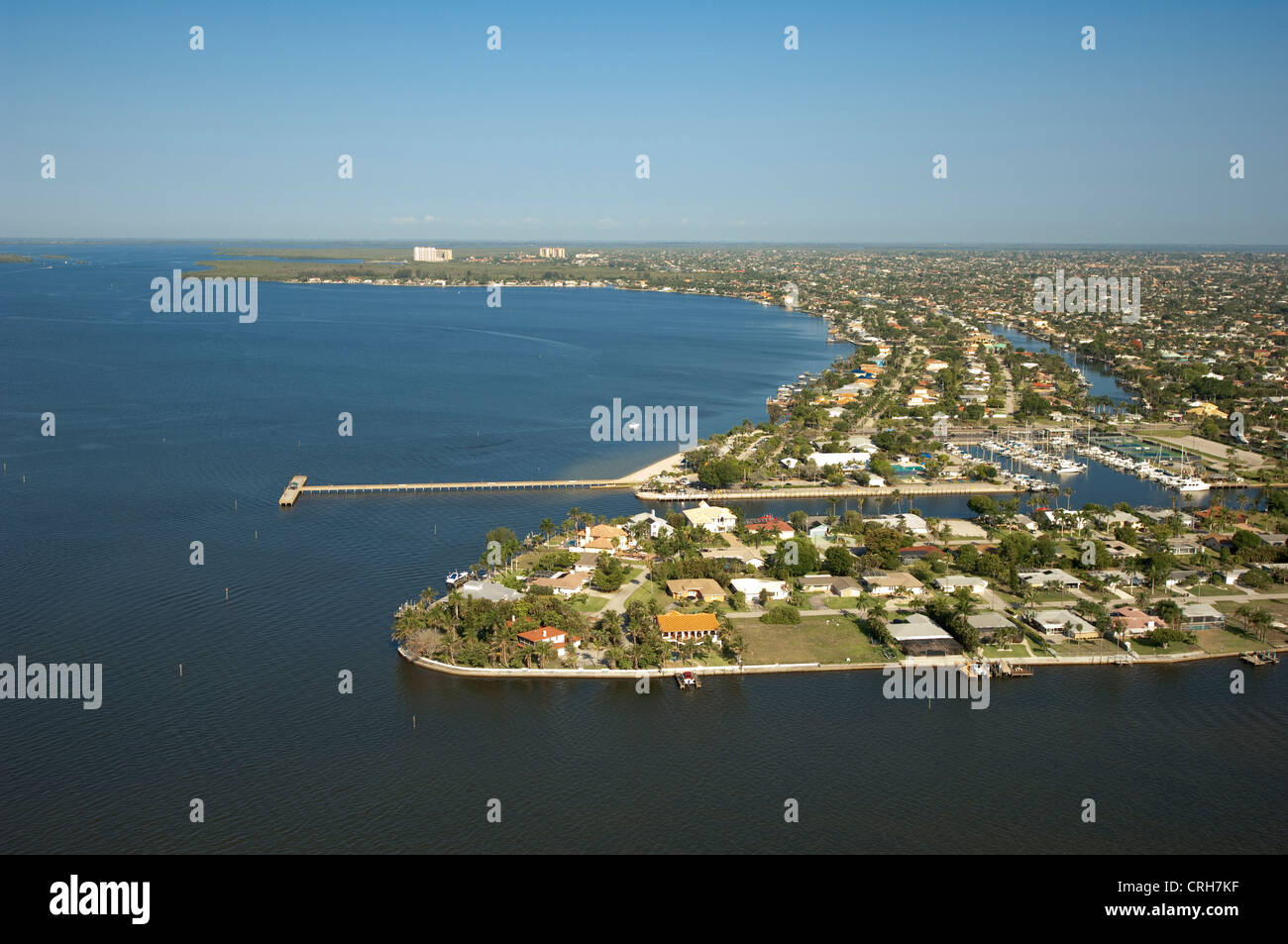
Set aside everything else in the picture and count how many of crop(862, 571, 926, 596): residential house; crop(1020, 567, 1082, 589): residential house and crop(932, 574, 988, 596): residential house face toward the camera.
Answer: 3

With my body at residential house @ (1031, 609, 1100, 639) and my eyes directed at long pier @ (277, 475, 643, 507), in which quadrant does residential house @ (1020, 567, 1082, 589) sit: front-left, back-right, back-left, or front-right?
front-right

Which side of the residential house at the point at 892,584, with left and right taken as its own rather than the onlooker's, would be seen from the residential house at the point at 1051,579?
left

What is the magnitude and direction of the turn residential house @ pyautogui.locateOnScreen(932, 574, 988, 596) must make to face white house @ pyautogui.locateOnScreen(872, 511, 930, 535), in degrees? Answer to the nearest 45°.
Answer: approximately 180°

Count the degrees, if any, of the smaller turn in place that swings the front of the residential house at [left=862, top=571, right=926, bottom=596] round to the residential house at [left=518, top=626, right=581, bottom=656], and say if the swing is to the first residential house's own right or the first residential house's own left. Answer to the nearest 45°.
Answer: approximately 45° to the first residential house's own right

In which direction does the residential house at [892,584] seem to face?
toward the camera

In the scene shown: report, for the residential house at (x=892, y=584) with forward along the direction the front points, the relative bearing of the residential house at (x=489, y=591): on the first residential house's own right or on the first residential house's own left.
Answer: on the first residential house's own right

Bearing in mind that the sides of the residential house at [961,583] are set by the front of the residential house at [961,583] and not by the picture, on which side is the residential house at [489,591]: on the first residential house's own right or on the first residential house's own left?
on the first residential house's own right

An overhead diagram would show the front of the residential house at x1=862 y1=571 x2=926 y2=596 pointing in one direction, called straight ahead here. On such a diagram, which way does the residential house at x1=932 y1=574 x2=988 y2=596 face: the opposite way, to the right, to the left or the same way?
the same way

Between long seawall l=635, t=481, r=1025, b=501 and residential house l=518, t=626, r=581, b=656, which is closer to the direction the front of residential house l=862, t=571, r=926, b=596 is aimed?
the residential house

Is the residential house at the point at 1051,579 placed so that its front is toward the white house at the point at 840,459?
no

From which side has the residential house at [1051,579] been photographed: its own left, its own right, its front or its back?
front

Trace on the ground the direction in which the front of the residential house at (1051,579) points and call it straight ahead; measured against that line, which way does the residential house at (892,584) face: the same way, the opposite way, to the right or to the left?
the same way
